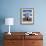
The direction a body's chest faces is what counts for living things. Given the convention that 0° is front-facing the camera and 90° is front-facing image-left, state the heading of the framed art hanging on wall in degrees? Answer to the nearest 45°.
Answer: approximately 0°
